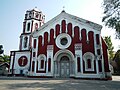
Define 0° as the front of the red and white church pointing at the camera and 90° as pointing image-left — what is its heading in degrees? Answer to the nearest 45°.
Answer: approximately 0°
